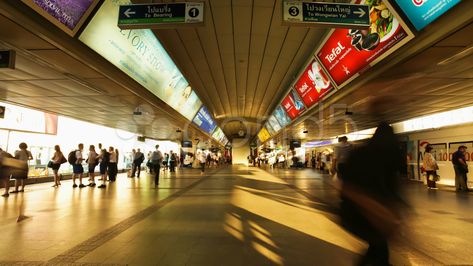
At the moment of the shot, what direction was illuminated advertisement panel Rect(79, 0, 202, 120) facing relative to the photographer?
facing the viewer and to the right of the viewer

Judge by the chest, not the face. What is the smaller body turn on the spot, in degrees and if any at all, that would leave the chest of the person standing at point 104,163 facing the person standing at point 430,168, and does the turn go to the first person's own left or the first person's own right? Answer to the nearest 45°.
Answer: approximately 135° to the first person's own left

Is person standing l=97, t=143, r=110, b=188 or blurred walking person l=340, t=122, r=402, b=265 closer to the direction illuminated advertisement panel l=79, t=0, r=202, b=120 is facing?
the blurred walking person

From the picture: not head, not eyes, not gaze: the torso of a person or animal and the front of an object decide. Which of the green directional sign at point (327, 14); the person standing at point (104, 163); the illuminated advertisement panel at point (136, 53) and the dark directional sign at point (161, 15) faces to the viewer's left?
the person standing

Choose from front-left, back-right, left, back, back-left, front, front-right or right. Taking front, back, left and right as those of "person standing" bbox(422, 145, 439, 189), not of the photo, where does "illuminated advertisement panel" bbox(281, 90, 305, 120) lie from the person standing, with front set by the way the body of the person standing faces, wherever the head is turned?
back-left

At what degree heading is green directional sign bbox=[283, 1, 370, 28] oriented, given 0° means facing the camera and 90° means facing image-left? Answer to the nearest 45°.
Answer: approximately 0°

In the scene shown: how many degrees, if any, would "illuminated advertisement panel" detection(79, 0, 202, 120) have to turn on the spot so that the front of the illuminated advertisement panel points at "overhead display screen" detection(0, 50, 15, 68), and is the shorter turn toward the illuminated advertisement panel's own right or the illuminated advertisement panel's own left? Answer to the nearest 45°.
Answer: approximately 90° to the illuminated advertisement panel's own right

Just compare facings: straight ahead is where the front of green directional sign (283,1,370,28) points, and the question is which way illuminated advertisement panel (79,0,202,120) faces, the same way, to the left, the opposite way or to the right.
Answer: to the left

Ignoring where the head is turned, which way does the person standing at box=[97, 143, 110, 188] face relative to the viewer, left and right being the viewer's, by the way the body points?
facing to the left of the viewer

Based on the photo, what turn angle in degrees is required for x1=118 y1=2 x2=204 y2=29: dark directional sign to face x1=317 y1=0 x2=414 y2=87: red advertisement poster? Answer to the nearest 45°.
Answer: approximately 90° to its left
